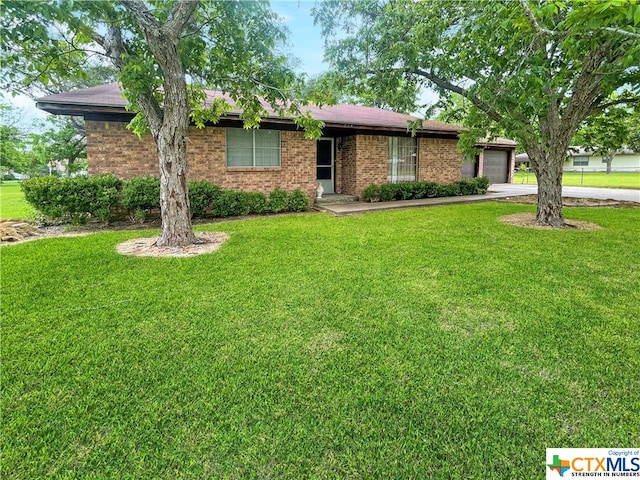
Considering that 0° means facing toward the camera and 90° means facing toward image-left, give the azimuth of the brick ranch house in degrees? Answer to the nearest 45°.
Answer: approximately 0°

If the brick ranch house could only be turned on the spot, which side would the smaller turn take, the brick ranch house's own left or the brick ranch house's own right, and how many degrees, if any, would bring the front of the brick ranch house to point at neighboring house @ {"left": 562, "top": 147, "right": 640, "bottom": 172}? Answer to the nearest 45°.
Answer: approximately 135° to the brick ranch house's own left

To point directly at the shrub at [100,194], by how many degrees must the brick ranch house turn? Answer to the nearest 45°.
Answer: approximately 45° to its right

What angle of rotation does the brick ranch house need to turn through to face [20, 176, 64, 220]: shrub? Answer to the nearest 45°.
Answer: approximately 45° to its right

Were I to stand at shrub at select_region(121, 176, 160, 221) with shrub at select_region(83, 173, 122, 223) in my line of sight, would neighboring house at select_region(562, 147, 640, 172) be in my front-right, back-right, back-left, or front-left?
back-right
